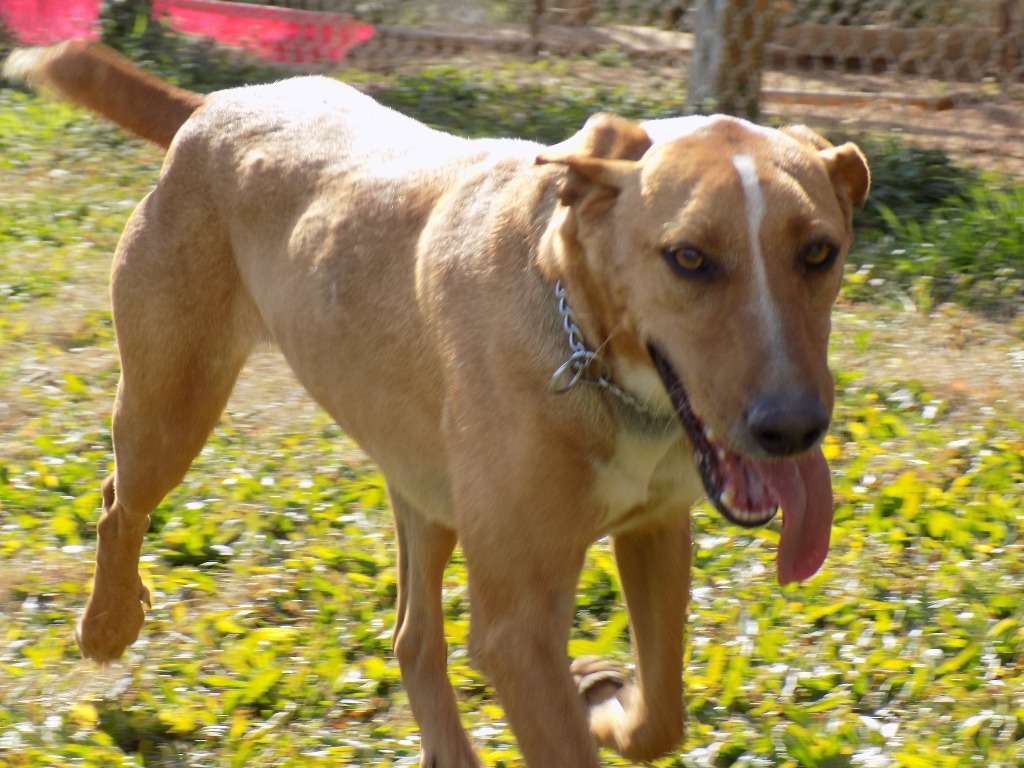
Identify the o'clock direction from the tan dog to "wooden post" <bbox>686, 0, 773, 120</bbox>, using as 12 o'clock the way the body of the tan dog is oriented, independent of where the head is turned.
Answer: The wooden post is roughly at 8 o'clock from the tan dog.

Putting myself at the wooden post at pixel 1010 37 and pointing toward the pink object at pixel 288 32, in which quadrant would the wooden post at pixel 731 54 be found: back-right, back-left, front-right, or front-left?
front-left

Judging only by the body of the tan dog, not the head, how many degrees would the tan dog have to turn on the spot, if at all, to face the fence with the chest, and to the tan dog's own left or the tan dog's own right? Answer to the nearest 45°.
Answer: approximately 135° to the tan dog's own left

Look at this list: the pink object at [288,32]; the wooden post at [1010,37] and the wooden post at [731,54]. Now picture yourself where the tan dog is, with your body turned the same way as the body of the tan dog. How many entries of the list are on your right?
0

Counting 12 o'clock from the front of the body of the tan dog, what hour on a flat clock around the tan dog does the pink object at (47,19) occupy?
The pink object is roughly at 7 o'clock from the tan dog.

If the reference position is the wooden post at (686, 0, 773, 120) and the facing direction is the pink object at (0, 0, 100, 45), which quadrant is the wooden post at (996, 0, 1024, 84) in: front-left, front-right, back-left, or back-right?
back-right

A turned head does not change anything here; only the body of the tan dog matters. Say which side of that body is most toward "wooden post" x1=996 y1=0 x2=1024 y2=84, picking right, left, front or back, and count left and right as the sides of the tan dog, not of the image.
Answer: left

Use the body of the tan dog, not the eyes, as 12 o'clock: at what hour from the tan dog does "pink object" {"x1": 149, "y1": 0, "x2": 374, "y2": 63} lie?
The pink object is roughly at 7 o'clock from the tan dog.

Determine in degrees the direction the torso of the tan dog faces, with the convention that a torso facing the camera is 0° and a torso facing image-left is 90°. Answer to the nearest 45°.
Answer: approximately 315°
